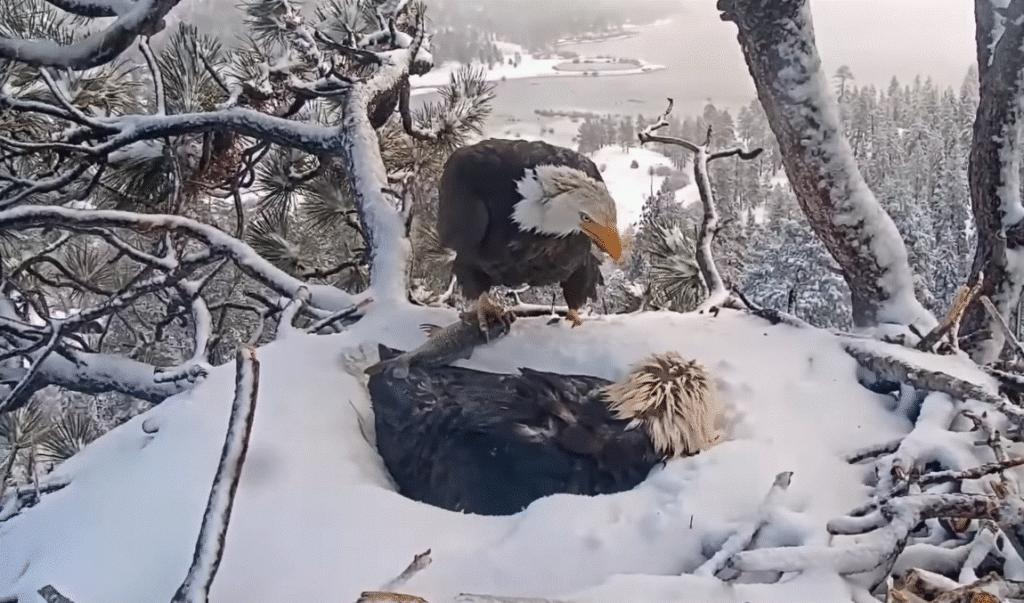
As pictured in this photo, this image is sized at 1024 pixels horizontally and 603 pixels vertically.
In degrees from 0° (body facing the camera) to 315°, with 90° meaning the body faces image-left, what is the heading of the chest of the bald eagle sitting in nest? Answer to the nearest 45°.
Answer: approximately 270°

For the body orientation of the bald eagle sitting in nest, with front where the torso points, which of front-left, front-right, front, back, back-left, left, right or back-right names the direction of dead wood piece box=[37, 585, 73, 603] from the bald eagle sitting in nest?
back-right

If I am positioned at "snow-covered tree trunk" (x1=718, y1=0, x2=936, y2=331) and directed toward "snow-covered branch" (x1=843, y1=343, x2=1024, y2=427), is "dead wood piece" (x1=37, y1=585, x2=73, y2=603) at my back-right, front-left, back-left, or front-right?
front-right

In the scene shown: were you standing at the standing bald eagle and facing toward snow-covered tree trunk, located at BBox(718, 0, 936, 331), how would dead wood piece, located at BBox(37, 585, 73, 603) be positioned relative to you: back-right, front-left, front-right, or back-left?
back-right

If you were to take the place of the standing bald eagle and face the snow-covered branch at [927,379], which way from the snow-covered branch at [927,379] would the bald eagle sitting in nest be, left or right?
right

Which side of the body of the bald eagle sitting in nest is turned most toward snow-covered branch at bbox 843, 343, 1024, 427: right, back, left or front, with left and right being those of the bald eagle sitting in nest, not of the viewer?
front

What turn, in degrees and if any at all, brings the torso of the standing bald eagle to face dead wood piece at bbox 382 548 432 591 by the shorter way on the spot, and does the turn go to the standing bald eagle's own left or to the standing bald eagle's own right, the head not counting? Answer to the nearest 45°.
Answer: approximately 45° to the standing bald eagle's own right

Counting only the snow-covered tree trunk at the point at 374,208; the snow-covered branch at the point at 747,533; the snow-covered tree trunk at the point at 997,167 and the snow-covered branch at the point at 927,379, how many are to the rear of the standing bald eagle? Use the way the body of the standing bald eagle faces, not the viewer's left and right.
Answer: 1

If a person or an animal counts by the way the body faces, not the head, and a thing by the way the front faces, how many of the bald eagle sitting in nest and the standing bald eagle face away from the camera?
0

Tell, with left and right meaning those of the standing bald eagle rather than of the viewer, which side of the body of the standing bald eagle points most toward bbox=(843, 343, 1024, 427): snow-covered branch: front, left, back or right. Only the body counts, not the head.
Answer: front

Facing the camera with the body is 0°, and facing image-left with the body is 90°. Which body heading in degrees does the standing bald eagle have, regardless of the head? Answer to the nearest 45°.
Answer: approximately 315°

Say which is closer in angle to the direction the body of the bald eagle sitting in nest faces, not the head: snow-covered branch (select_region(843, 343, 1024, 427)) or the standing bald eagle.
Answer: the snow-covered branch
